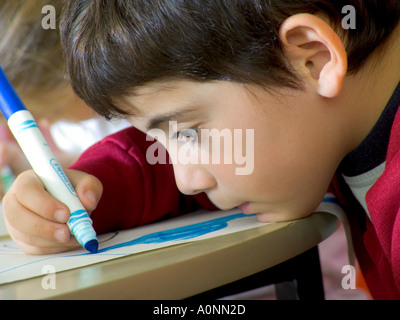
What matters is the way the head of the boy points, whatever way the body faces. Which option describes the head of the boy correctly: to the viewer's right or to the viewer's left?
to the viewer's left

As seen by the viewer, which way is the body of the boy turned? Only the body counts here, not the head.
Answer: to the viewer's left
